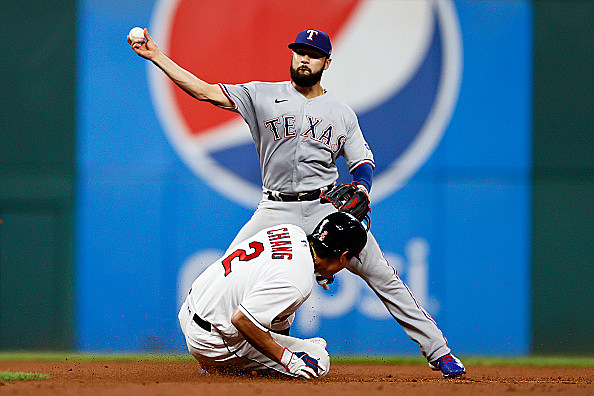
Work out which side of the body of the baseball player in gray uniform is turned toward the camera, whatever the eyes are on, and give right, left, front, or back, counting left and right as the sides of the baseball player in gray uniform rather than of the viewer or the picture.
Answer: front

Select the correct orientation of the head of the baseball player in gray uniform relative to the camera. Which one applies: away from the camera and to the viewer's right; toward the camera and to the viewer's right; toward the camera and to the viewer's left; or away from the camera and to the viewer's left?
toward the camera and to the viewer's left
